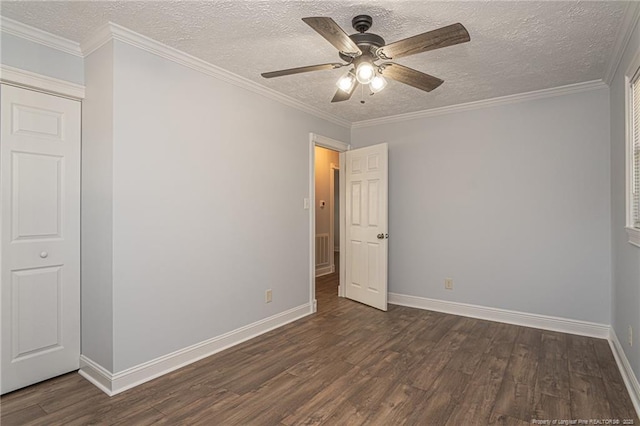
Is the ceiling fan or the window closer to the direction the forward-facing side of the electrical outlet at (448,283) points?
the ceiling fan

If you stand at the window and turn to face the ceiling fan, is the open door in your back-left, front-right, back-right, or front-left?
front-right

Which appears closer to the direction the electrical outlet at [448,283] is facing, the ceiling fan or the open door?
the ceiling fan

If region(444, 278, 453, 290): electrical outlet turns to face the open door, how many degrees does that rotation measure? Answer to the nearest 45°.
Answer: approximately 90° to its right

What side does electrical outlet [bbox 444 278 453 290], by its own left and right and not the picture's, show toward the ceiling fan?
front

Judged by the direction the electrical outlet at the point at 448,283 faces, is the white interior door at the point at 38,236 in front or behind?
in front

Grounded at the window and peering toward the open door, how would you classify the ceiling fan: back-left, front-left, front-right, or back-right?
front-left

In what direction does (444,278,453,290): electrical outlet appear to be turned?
toward the camera
